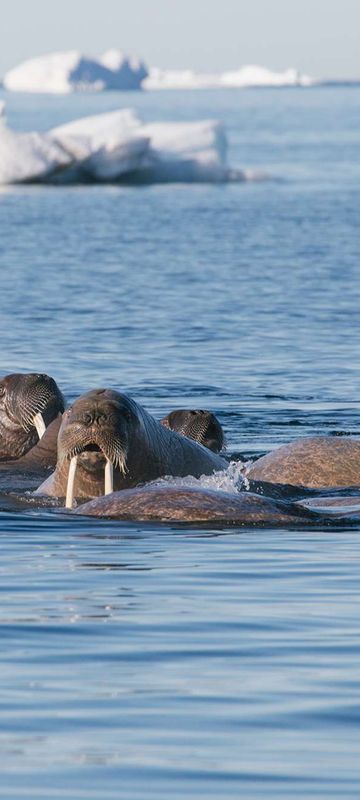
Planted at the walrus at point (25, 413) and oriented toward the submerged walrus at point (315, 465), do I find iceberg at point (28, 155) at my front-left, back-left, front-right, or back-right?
back-left

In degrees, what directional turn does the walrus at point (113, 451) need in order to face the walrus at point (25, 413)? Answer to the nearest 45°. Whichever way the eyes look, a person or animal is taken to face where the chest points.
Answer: approximately 135° to its right

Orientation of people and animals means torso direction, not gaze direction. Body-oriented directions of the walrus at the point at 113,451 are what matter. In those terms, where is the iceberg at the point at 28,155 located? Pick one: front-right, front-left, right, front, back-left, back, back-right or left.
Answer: back-right

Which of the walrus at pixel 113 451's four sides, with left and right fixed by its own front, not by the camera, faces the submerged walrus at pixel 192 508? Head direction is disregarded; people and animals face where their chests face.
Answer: left

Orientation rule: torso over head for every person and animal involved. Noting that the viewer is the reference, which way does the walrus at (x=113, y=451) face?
facing the viewer and to the left of the viewer
